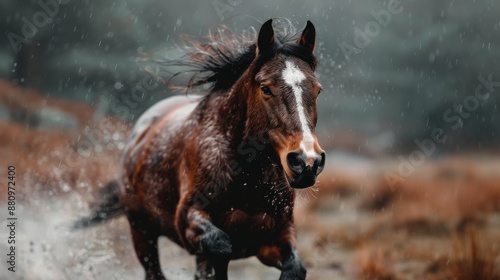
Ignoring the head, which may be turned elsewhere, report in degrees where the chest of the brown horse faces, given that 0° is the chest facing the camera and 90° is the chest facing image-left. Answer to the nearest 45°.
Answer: approximately 315°
